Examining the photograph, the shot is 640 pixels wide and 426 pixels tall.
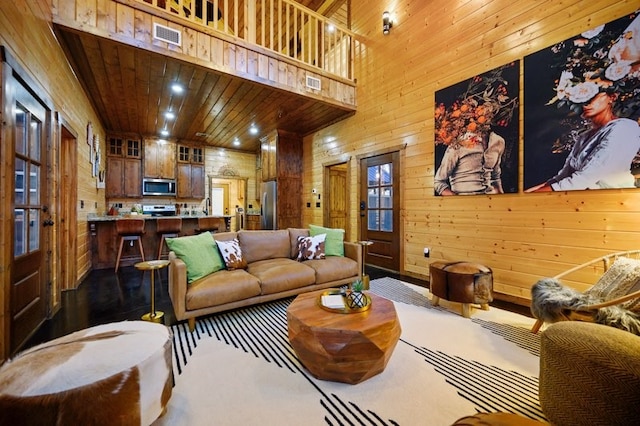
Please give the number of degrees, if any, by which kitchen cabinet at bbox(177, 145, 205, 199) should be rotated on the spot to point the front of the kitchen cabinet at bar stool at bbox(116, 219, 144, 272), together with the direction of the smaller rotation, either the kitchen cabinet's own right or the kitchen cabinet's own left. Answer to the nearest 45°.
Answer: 0° — it already faces it

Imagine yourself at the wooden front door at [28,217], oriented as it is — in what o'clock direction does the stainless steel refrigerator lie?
The stainless steel refrigerator is roughly at 11 o'clock from the wooden front door.

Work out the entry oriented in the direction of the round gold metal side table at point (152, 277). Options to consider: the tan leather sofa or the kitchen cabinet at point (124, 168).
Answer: the kitchen cabinet

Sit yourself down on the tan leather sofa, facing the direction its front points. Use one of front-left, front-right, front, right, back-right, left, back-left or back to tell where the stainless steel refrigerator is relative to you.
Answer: back-left

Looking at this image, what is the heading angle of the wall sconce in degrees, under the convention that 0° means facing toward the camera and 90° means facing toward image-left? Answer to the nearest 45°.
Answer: approximately 45°

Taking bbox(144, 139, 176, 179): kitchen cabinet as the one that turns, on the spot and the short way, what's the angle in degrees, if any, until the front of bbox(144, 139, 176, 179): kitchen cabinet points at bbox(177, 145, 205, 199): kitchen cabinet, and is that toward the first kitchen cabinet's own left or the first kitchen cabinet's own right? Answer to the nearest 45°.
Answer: approximately 90° to the first kitchen cabinet's own left

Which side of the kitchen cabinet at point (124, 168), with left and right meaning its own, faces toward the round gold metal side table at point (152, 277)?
front

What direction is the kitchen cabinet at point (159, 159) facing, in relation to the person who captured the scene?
facing the viewer

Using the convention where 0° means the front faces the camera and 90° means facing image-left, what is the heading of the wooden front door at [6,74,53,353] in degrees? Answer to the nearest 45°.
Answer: approximately 270°

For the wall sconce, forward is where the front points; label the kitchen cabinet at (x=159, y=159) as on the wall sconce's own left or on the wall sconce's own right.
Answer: on the wall sconce's own right

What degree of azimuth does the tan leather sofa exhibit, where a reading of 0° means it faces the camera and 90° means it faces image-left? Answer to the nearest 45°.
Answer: approximately 315°

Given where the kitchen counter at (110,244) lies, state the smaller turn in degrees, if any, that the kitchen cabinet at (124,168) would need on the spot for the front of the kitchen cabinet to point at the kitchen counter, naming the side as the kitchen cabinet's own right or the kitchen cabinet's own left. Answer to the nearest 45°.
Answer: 0° — it already faces it

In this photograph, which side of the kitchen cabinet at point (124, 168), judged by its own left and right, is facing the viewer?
front

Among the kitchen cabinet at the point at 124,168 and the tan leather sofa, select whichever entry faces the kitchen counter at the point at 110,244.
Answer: the kitchen cabinet

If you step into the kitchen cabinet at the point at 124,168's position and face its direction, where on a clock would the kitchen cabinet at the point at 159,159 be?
the kitchen cabinet at the point at 159,159 is roughly at 9 o'clock from the kitchen cabinet at the point at 124,168.

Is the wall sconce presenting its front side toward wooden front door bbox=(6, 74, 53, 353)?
yes
